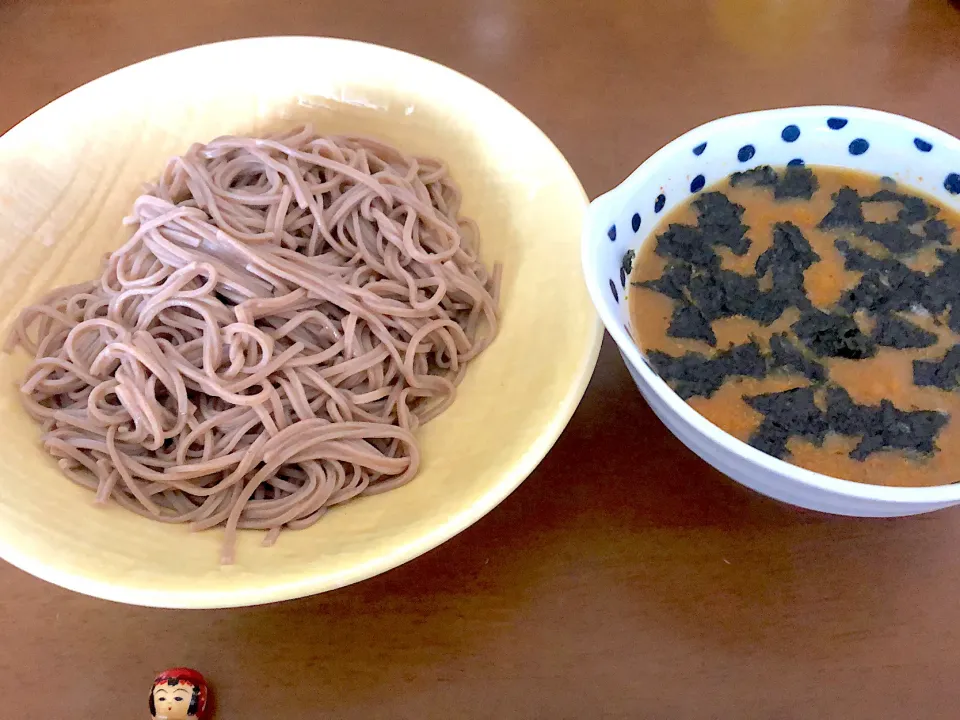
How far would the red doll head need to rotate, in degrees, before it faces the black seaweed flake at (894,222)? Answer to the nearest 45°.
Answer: approximately 135° to its left

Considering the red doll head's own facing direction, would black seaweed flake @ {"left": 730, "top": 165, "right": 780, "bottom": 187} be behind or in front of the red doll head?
behind

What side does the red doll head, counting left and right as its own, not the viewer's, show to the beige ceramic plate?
back

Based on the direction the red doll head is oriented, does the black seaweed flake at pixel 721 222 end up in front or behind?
behind

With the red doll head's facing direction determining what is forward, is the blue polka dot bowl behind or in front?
behind

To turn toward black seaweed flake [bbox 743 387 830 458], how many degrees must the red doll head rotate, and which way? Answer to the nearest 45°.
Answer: approximately 135° to its left

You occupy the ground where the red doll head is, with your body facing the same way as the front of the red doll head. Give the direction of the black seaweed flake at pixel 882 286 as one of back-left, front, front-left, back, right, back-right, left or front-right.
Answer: back-left

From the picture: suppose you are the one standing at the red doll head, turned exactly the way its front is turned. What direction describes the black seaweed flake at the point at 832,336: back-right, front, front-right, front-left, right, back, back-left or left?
back-left

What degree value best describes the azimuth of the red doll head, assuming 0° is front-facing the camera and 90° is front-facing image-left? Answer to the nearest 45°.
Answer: approximately 45°

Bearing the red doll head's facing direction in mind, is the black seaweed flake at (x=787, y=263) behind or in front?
behind
